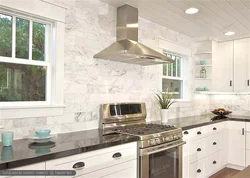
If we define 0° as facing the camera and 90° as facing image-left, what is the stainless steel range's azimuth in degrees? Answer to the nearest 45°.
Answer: approximately 315°

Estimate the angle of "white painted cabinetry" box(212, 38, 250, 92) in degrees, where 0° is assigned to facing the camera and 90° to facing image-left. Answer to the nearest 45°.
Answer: approximately 45°
